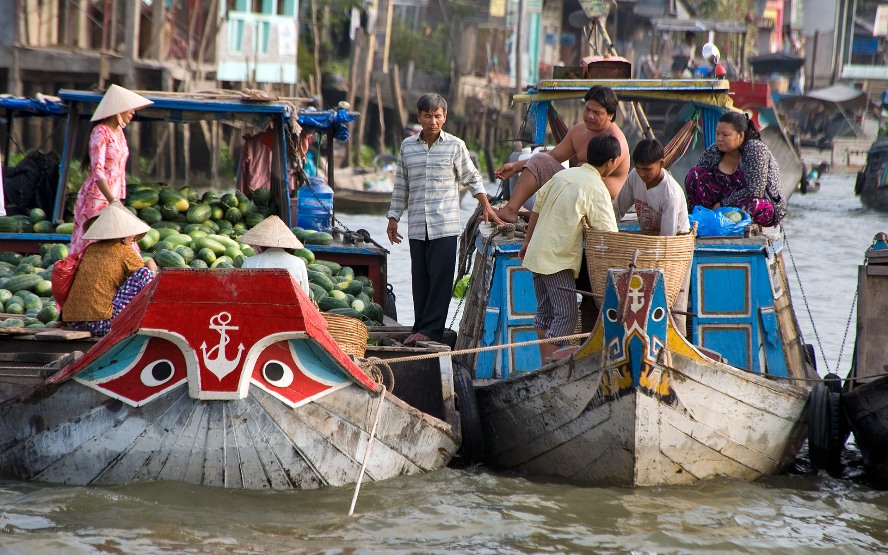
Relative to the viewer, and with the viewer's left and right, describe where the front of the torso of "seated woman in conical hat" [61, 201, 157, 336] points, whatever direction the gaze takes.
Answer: facing away from the viewer and to the right of the viewer

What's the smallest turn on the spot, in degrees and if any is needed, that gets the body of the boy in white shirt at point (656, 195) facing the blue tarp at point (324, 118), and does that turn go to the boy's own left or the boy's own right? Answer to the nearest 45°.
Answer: approximately 90° to the boy's own right

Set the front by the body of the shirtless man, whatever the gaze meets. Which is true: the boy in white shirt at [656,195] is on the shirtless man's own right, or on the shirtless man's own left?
on the shirtless man's own left

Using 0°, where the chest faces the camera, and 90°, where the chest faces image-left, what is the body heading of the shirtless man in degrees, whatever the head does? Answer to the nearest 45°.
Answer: approximately 45°

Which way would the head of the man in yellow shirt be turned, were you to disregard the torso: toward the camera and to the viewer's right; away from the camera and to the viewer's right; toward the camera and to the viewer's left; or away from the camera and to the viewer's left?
away from the camera and to the viewer's right

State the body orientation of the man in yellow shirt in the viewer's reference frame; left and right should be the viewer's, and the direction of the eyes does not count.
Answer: facing away from the viewer and to the right of the viewer

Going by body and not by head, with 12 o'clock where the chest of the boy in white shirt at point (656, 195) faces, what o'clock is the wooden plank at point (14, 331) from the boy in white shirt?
The wooden plank is roughly at 1 o'clock from the boy in white shirt.

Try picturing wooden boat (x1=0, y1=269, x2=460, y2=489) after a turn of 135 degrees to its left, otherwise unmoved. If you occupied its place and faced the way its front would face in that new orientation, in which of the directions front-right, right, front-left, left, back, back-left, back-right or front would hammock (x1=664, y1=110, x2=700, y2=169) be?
front

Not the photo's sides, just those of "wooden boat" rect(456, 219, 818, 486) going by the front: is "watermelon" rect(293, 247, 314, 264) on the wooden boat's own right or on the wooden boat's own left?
on the wooden boat's own right
